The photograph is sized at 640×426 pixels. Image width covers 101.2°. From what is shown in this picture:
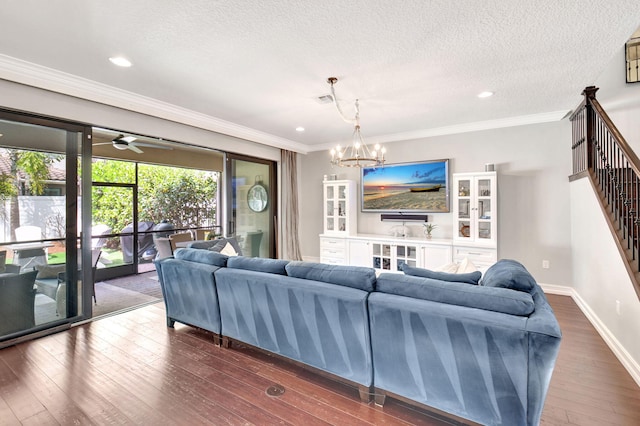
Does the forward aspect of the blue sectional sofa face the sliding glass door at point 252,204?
no

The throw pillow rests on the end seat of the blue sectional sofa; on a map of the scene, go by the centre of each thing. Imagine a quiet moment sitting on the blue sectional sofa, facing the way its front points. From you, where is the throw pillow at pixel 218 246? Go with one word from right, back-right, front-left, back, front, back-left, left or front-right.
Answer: left

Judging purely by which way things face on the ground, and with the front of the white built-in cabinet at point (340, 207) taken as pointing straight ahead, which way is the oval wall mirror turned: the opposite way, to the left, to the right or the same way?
the same way

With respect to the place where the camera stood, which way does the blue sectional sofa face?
facing away from the viewer and to the right of the viewer

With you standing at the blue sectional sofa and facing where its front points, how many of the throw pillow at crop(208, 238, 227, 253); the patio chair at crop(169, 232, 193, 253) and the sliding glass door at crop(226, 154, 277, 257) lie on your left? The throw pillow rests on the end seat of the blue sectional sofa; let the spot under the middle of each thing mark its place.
3

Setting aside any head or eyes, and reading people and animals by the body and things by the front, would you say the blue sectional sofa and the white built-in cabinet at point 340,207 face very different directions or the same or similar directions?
very different directions

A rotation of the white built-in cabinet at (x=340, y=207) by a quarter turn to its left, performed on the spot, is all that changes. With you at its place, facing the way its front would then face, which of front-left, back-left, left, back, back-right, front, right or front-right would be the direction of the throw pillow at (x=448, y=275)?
front-right

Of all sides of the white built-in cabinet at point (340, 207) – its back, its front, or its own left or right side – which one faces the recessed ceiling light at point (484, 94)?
left

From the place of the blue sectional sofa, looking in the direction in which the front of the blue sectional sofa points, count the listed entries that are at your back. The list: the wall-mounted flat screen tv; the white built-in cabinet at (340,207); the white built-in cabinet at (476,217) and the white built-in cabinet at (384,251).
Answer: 0

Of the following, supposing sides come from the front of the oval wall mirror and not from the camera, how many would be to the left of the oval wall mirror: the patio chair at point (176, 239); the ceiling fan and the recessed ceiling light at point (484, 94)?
1

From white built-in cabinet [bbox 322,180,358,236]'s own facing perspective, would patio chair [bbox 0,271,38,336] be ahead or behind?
ahead

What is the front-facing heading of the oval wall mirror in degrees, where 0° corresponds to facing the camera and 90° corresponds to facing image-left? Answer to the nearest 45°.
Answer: approximately 45°

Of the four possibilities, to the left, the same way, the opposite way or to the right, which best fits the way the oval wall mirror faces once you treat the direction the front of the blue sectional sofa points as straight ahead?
the opposite way

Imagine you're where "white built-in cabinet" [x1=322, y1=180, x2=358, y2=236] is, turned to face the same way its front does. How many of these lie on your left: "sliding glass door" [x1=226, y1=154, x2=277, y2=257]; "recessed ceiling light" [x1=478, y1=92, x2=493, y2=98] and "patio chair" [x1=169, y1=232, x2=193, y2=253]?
1

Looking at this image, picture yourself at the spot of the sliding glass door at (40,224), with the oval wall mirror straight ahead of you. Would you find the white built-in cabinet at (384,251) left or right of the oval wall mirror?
right
